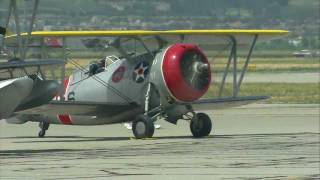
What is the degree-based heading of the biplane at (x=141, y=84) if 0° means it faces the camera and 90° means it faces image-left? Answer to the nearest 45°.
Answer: approximately 315°
